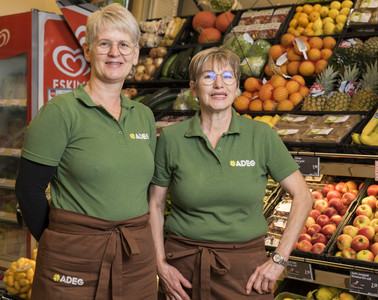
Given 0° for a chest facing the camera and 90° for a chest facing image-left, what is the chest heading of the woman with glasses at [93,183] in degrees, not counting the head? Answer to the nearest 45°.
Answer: approximately 315°

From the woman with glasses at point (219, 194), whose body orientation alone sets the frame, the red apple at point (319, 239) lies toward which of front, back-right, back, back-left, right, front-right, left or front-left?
back-left

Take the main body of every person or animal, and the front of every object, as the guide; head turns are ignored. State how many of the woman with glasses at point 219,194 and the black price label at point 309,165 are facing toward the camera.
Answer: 2

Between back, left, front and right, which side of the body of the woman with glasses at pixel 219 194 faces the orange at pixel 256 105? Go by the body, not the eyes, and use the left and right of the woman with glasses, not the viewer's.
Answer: back

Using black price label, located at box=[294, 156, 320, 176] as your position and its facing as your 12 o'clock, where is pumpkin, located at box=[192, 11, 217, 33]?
The pumpkin is roughly at 5 o'clock from the black price label.

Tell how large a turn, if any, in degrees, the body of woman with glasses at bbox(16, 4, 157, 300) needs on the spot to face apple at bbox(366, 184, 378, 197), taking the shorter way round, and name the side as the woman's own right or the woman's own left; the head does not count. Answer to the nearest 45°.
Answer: approximately 90° to the woman's own left

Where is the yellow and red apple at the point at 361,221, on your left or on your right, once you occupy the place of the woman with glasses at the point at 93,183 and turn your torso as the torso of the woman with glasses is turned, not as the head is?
on your left

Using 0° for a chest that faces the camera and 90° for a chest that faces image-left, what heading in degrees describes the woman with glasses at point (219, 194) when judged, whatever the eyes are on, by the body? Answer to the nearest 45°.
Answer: approximately 0°

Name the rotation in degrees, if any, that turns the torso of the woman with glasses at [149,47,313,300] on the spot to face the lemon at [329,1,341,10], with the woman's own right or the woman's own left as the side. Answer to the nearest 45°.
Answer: approximately 180°

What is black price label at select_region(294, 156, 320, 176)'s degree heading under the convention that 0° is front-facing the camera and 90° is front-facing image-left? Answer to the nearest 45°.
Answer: approximately 0°

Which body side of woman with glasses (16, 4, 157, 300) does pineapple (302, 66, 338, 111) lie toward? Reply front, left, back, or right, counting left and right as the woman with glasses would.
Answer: left
